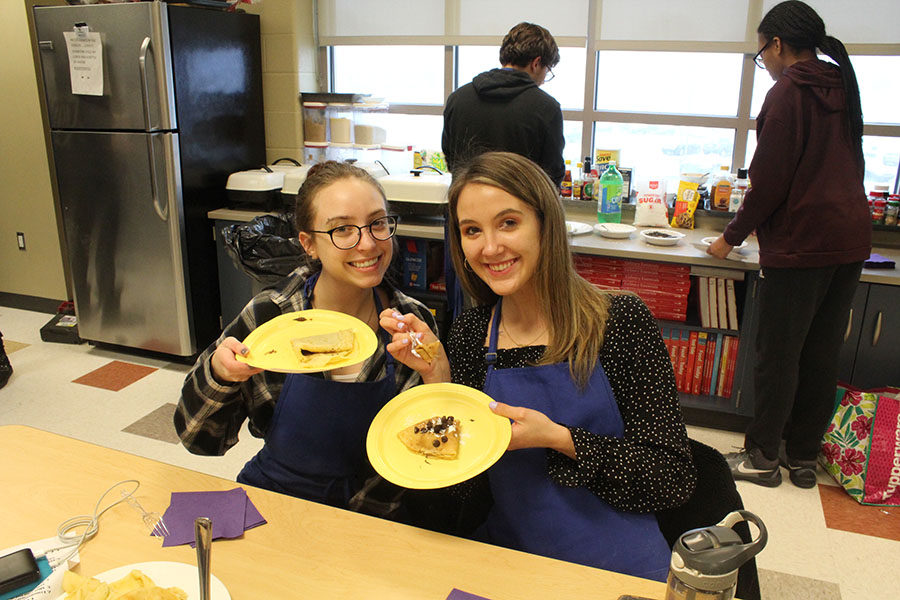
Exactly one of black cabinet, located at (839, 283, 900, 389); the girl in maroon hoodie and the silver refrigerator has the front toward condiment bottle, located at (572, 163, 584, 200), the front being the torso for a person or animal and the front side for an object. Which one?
the girl in maroon hoodie

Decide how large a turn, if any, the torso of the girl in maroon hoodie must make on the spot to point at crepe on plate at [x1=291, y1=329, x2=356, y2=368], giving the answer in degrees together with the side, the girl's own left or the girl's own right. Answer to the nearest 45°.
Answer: approximately 90° to the girl's own left

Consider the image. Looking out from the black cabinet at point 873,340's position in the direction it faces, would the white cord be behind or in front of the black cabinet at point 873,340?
in front

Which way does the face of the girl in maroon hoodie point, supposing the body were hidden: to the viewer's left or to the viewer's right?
to the viewer's left

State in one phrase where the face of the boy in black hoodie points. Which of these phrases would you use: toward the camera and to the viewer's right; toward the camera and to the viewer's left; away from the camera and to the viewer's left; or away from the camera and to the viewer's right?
away from the camera and to the viewer's right

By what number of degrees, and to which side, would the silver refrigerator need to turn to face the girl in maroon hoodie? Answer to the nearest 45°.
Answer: approximately 90° to its left

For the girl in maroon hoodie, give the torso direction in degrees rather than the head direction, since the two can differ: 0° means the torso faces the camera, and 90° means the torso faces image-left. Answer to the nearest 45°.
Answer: approximately 135°

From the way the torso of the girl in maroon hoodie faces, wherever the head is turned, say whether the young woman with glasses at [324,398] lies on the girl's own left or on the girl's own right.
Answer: on the girl's own left

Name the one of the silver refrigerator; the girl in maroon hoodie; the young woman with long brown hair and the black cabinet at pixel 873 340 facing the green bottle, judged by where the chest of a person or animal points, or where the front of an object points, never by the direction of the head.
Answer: the girl in maroon hoodie

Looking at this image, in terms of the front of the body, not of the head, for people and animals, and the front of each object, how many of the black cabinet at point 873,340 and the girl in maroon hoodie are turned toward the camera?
1

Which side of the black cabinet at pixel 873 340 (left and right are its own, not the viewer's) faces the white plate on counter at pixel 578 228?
right

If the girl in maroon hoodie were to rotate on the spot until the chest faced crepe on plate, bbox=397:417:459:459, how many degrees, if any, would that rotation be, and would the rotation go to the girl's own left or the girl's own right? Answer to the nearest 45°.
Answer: approximately 135° to the girl's own left

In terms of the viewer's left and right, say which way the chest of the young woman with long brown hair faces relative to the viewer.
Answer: facing the viewer and to the left of the viewer

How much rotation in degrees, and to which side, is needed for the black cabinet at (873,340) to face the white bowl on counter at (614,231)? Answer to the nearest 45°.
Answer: approximately 90° to its right

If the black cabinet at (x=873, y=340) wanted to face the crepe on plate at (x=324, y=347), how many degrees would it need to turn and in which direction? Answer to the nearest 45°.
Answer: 0° — it already faces it

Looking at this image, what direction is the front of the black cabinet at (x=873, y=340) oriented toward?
toward the camera

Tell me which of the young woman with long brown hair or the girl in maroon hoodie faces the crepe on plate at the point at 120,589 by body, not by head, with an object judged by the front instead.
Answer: the young woman with long brown hair
